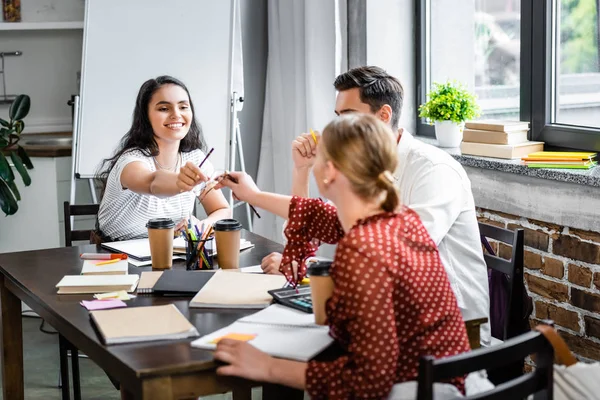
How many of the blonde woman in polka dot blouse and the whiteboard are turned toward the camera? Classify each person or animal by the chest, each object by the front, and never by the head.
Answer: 1

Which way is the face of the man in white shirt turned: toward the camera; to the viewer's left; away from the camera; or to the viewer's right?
to the viewer's left

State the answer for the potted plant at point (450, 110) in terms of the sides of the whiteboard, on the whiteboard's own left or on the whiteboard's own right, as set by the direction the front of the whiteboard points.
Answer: on the whiteboard's own left

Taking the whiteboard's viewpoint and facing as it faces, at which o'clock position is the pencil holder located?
The pencil holder is roughly at 12 o'clock from the whiteboard.

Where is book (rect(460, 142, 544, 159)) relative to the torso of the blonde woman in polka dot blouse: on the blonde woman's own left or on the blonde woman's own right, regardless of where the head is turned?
on the blonde woman's own right

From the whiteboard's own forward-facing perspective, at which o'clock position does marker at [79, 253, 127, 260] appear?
The marker is roughly at 12 o'clock from the whiteboard.

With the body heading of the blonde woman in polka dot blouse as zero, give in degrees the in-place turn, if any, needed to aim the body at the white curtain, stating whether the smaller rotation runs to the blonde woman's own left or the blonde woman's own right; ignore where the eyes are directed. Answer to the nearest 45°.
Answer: approximately 45° to the blonde woman's own right

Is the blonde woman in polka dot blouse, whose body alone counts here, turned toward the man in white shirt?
no

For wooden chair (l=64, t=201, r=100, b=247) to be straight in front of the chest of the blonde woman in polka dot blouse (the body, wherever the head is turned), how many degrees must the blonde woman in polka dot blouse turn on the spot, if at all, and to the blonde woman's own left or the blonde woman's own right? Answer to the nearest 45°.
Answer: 0° — they already face it

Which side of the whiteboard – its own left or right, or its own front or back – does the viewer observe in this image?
front

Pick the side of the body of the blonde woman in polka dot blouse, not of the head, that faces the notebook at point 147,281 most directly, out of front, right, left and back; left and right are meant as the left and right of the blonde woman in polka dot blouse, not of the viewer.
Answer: front

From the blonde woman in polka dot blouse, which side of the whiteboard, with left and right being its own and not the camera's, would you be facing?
front

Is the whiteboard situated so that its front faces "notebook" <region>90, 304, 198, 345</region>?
yes

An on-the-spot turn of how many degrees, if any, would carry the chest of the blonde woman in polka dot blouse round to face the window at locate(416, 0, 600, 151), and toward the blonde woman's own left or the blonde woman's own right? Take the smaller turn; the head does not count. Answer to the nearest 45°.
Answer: approximately 45° to the blonde woman's own right

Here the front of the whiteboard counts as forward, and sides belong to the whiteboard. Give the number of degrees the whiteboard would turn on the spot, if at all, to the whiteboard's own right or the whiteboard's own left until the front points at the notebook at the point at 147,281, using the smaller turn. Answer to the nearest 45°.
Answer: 0° — it already faces it

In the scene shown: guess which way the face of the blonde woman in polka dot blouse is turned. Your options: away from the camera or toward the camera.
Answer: away from the camera

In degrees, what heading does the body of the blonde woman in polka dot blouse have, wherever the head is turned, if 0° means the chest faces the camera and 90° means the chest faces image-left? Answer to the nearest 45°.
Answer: approximately 135°

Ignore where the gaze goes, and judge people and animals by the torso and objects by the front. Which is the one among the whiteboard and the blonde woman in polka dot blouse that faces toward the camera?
the whiteboard
